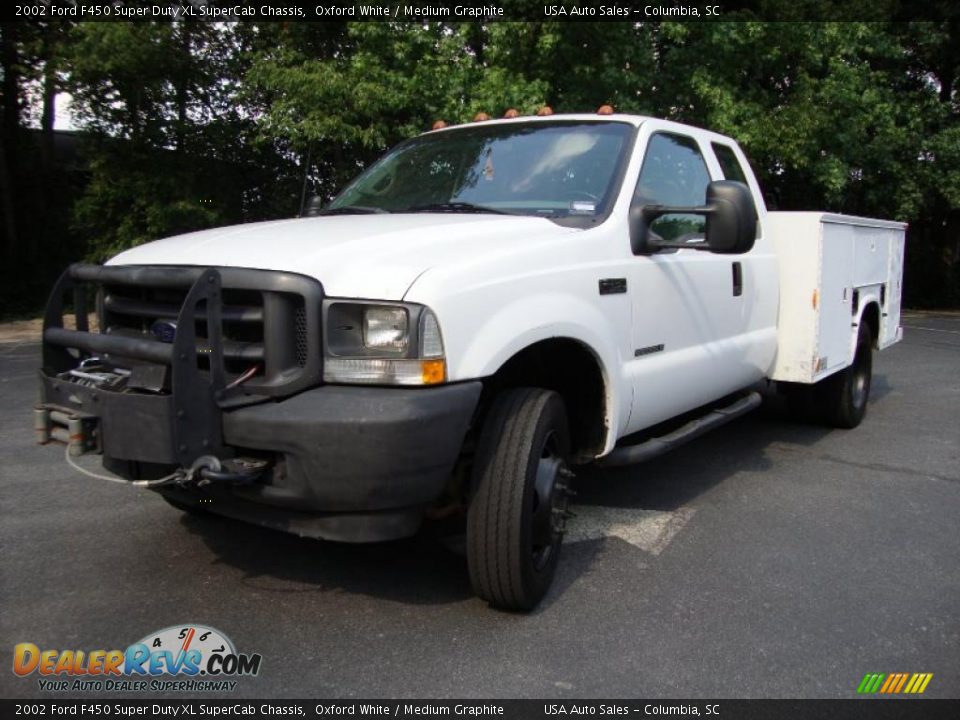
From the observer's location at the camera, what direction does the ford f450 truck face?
facing the viewer and to the left of the viewer
